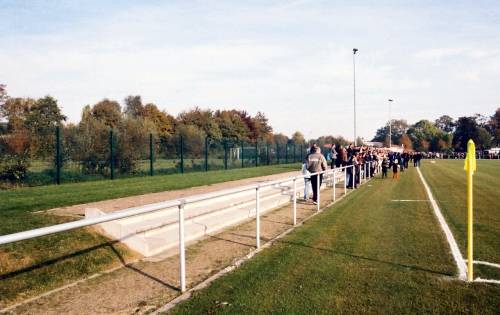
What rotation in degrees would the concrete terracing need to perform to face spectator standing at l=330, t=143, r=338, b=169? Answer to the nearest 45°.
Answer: approximately 90° to its left

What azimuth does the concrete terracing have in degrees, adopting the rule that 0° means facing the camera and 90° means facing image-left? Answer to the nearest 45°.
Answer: approximately 315°

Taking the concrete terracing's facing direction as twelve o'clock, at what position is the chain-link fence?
The chain-link fence is roughly at 7 o'clock from the concrete terracing.
